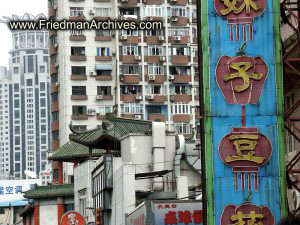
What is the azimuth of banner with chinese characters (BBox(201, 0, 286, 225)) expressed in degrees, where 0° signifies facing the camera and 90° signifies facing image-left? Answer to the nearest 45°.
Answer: approximately 0°
